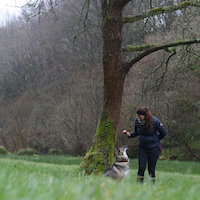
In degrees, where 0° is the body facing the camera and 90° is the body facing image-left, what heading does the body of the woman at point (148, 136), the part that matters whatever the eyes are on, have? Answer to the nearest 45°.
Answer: approximately 45°

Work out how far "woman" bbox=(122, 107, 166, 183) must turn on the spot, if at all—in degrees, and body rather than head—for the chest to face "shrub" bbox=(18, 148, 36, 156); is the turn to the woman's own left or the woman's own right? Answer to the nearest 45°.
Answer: approximately 90° to the woman's own right

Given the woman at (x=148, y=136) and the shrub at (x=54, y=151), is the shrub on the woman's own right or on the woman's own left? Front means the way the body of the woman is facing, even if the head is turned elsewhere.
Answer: on the woman's own right

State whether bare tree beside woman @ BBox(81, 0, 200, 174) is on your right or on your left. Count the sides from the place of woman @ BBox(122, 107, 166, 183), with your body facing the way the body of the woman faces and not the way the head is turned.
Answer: on your right
